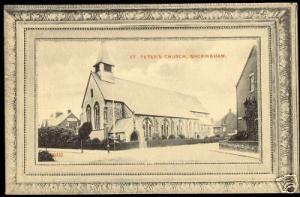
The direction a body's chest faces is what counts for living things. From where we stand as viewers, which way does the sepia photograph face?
facing the viewer
